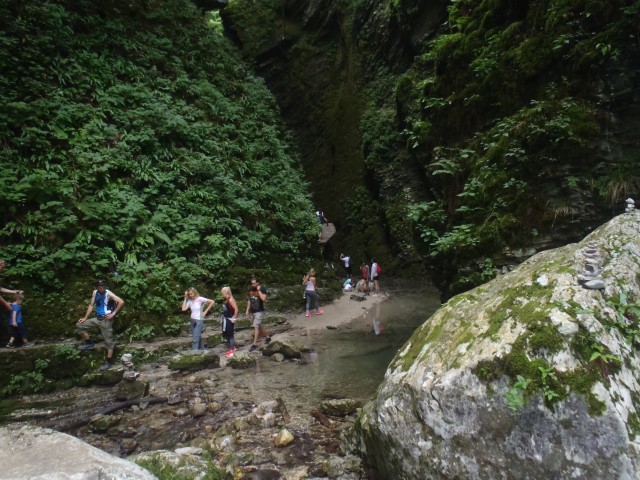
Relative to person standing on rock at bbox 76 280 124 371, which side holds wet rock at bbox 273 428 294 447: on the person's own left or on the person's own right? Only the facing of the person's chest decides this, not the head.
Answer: on the person's own left

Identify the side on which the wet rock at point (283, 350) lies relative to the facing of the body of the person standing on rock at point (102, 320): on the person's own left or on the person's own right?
on the person's own left

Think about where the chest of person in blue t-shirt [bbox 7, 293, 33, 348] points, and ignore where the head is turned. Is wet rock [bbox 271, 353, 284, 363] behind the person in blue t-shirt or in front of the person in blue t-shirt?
in front

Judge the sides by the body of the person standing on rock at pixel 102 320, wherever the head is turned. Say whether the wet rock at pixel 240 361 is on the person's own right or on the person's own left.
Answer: on the person's own left

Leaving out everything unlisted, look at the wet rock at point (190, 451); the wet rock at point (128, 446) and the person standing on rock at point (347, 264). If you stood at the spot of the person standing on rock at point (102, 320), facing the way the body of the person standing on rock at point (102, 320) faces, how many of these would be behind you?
1

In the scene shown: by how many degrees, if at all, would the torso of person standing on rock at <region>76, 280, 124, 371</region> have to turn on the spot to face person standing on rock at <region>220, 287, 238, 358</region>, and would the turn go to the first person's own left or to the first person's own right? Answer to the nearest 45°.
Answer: approximately 135° to the first person's own left
